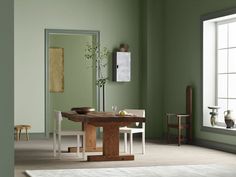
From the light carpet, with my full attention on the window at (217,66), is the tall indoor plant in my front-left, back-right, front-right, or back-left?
front-left

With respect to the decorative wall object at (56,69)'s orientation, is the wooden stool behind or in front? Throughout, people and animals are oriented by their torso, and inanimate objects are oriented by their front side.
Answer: in front

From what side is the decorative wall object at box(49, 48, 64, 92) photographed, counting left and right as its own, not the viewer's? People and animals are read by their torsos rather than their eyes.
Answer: front

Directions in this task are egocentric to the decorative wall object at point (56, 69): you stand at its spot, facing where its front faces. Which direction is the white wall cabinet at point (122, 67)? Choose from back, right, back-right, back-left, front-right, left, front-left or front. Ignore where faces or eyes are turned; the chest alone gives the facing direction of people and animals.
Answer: front-left

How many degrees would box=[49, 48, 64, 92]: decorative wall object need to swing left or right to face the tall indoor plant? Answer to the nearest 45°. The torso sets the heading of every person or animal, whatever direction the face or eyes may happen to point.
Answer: approximately 45° to its left

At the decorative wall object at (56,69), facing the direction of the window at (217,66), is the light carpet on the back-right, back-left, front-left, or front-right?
front-right

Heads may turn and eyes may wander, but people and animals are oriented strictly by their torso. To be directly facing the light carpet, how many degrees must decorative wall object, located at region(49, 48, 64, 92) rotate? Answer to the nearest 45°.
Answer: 0° — it already faces it

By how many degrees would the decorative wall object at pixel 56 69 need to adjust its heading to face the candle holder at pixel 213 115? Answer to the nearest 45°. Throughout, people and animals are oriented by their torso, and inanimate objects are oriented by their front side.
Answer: approximately 45° to its left
